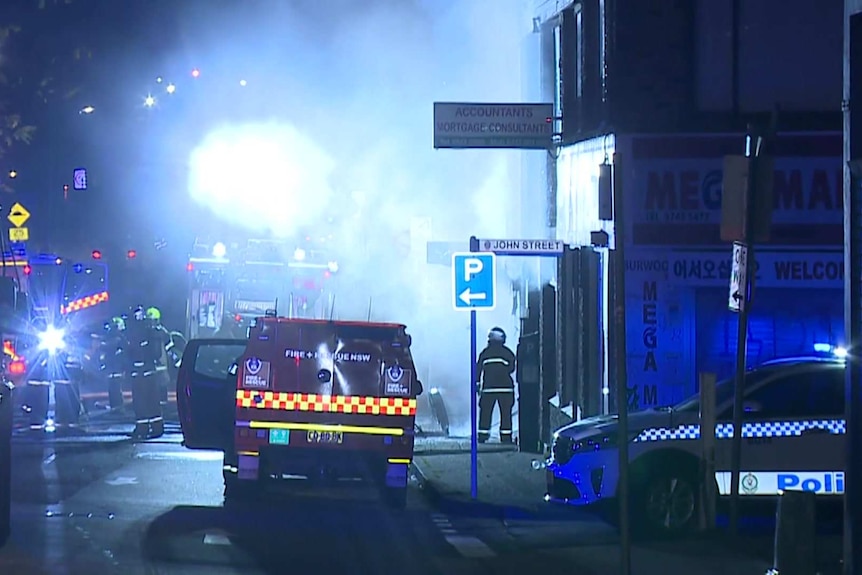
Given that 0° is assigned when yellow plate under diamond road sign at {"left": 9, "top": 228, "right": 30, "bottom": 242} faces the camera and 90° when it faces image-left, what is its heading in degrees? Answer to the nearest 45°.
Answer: approximately 0°

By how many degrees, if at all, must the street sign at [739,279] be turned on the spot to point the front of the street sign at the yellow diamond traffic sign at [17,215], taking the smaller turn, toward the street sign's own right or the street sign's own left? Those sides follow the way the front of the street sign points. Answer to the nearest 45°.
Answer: approximately 90° to the street sign's own right

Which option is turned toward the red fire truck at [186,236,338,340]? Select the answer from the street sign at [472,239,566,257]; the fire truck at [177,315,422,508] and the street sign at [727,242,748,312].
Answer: the fire truck

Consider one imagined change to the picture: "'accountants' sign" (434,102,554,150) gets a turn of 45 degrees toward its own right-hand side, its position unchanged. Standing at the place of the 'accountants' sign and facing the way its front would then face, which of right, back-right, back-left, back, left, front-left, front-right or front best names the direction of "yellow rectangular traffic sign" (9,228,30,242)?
right

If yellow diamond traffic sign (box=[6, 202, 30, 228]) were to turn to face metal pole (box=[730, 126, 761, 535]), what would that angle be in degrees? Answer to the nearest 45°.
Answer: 0° — it already faces it

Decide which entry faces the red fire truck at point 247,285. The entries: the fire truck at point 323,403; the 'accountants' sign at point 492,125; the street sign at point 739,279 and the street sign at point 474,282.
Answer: the fire truck
